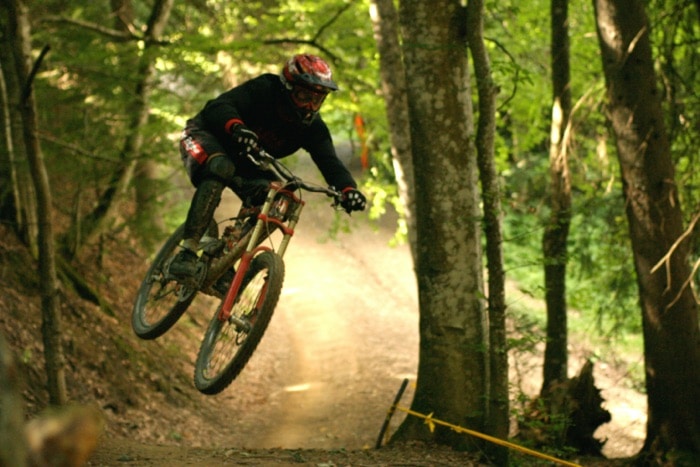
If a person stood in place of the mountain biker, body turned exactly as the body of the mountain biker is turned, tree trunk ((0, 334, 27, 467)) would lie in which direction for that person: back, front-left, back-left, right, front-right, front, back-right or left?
front-right

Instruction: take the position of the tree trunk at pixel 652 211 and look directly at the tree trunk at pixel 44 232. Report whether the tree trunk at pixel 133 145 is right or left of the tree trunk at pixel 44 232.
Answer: right

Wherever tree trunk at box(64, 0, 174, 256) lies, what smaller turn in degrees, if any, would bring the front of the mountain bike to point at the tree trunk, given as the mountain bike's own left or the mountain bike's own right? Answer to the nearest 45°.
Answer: approximately 135° to the mountain bike's own left

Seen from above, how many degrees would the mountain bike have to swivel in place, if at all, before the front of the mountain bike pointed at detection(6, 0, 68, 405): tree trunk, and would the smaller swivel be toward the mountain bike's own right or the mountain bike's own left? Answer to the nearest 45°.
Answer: approximately 180°

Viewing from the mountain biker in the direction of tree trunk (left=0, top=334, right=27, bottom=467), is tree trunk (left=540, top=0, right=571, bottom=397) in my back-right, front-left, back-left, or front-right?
back-left

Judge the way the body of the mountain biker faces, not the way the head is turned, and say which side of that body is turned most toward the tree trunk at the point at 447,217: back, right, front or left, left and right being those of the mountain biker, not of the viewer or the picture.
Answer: left

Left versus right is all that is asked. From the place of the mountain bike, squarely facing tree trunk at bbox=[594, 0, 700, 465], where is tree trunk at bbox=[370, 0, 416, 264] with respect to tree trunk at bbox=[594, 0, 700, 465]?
left

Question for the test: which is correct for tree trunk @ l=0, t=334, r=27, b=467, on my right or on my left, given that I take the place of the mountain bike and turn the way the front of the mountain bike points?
on my right

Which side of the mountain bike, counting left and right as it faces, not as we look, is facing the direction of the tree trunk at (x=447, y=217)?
left

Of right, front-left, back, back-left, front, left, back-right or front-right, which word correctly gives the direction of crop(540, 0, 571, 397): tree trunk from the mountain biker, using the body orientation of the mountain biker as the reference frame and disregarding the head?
left
